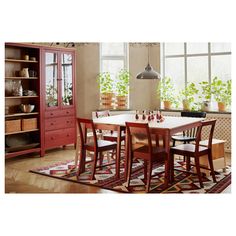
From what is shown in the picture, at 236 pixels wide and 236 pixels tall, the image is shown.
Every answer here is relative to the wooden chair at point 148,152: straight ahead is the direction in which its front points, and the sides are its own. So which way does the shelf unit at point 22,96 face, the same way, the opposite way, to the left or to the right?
to the right

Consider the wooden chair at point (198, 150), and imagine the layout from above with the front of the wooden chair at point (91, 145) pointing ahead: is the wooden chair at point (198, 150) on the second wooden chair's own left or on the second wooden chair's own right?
on the second wooden chair's own right

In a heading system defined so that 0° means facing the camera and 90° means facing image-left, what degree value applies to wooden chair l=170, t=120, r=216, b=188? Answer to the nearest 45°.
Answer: approximately 135°

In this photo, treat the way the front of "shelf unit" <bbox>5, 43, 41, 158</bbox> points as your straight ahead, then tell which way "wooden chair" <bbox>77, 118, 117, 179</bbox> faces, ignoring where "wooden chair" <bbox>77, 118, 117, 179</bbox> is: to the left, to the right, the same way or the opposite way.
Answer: to the left

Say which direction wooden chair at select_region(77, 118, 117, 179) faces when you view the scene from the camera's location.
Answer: facing away from the viewer and to the right of the viewer

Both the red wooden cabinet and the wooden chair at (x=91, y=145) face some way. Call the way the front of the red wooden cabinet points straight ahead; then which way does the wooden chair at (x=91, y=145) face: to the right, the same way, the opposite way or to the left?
to the left

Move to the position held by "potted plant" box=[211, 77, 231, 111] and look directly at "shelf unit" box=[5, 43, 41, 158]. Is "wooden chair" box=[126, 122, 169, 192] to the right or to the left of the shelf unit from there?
left

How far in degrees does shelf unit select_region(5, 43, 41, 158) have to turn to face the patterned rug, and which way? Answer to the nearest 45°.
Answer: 0° — it already faces it
